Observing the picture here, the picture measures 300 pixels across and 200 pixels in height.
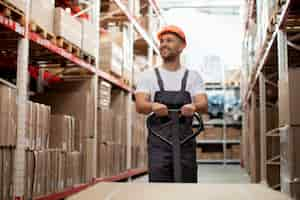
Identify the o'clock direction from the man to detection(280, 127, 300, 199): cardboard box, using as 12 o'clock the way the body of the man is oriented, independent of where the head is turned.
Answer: The cardboard box is roughly at 9 o'clock from the man.

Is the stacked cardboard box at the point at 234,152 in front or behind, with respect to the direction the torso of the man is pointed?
behind

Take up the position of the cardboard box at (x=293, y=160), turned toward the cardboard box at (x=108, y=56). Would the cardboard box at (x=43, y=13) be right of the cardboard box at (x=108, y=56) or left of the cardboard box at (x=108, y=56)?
left

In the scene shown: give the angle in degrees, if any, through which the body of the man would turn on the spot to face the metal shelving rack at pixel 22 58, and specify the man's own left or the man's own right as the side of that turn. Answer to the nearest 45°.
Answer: approximately 90° to the man's own right

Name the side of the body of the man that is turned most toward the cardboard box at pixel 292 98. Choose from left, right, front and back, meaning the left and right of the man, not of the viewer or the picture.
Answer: left

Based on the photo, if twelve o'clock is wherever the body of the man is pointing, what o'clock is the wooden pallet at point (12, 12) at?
The wooden pallet is roughly at 3 o'clock from the man.

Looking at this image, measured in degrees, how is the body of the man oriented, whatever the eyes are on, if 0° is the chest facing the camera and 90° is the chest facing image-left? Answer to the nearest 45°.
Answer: approximately 0°
